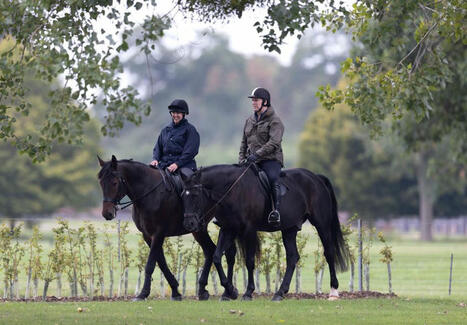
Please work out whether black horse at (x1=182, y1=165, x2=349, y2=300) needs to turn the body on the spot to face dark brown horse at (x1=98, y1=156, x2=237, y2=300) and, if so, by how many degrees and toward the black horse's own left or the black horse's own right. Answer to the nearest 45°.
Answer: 0° — it already faces it

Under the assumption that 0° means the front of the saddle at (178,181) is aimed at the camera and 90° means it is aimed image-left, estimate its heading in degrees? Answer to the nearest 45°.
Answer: approximately 90°

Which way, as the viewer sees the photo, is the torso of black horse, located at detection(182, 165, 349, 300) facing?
to the viewer's left

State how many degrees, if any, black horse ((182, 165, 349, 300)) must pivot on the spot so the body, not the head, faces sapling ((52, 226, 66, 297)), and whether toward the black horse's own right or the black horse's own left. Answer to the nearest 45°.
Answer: approximately 45° to the black horse's own right

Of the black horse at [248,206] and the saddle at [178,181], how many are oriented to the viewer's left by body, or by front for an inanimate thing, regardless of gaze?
2

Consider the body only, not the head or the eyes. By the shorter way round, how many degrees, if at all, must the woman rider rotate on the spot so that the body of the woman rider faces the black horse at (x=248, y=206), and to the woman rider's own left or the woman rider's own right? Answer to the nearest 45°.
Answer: approximately 135° to the woman rider's own left

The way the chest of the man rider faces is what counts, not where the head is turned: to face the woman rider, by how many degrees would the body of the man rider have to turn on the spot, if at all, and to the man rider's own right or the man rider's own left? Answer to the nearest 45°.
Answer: approximately 45° to the man rider's own right

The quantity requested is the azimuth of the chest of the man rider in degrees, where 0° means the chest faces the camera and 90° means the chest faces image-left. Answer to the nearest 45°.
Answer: approximately 45°
